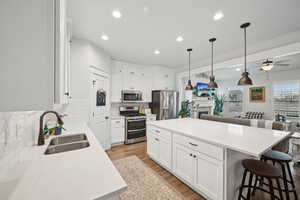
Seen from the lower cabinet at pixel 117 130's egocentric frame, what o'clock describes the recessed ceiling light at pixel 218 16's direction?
The recessed ceiling light is roughly at 11 o'clock from the lower cabinet.

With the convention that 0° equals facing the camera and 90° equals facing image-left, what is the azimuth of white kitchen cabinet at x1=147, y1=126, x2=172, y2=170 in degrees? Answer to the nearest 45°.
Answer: approximately 45°

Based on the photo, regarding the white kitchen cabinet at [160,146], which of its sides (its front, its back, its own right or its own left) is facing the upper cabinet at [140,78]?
right

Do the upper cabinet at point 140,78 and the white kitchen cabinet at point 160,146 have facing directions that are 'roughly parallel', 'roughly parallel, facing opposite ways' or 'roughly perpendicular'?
roughly perpendicular

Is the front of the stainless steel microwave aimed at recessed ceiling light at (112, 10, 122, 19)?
yes

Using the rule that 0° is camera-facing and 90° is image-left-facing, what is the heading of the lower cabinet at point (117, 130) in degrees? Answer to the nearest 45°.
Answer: approximately 0°

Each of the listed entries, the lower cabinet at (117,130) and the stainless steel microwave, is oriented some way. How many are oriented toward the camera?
2

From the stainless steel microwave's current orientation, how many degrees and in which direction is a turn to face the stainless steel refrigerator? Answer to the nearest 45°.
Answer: approximately 90° to its left
